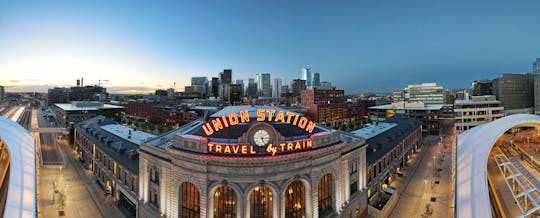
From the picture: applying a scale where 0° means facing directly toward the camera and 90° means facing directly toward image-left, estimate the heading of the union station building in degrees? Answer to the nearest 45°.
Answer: approximately 0°

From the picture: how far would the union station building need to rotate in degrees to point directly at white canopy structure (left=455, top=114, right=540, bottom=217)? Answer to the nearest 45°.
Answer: approximately 90° to its left

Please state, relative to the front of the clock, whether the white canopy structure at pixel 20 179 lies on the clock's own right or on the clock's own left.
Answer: on the clock's own right
